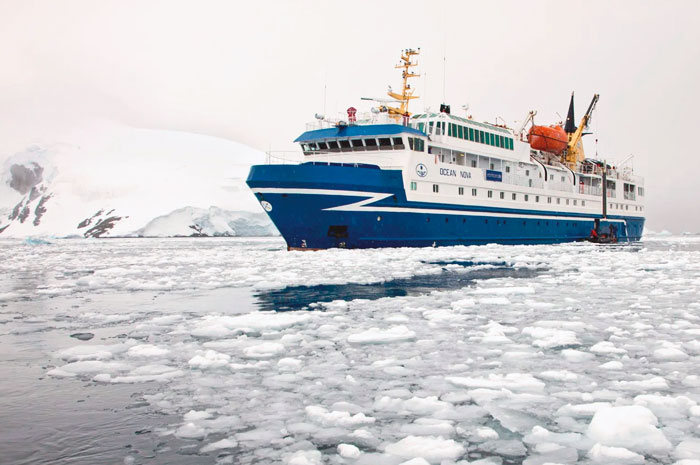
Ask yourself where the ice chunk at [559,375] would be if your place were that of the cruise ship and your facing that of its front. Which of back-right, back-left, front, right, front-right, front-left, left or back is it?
front-left

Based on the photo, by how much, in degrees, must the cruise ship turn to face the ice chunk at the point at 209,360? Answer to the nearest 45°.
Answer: approximately 45° to its left

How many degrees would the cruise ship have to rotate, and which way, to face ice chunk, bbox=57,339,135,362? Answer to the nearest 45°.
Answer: approximately 45° to its left

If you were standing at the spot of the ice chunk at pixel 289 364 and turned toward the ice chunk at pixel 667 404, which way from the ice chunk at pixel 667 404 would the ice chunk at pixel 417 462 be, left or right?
right

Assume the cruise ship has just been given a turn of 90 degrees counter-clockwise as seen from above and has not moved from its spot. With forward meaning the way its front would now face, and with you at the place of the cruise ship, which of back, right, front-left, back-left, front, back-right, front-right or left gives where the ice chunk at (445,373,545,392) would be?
front-right

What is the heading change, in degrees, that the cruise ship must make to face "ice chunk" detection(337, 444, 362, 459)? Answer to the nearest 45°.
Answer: approximately 45° to its left

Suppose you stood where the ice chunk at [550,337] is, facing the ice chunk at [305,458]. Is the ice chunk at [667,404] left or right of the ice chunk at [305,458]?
left

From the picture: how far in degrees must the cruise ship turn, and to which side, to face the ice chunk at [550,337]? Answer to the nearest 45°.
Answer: approximately 45° to its left

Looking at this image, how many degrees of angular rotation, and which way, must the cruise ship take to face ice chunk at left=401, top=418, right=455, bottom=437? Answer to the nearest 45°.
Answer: approximately 45° to its left

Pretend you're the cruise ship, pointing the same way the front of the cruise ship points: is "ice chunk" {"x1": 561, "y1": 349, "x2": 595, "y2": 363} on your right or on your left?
on your left

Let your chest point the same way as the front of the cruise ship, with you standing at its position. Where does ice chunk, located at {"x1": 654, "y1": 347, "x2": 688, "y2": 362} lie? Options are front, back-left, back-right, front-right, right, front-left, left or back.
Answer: front-left

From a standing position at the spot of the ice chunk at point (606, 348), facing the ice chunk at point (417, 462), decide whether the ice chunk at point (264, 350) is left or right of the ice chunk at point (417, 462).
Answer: right

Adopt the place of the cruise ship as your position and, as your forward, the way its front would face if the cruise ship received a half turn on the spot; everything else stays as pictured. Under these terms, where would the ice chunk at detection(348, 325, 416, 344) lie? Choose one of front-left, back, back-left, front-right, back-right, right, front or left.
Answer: back-right

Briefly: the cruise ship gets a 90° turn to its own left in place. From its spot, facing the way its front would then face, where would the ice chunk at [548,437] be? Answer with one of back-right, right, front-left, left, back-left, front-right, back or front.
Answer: front-right

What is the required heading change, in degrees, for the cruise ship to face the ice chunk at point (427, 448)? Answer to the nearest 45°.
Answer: approximately 45° to its left

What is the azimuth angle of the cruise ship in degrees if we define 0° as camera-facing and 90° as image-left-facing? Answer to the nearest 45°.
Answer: approximately 45°

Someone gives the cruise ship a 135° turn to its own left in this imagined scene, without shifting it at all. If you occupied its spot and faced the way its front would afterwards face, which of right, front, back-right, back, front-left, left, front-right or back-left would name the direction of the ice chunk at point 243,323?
right
